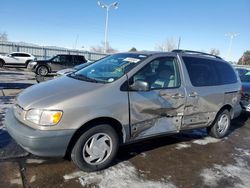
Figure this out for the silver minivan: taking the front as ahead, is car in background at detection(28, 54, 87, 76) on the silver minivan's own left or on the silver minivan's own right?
on the silver minivan's own right

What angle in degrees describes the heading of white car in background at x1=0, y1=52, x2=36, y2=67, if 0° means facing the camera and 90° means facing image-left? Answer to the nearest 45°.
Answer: approximately 90°

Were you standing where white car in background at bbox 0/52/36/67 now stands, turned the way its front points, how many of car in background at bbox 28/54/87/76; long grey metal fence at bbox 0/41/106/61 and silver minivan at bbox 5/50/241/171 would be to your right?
1

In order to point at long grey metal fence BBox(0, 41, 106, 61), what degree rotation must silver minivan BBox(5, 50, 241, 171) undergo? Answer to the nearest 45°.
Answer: approximately 135° to its right

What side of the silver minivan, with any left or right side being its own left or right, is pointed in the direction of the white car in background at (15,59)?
right

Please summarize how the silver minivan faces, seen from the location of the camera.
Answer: facing the viewer and to the left of the viewer

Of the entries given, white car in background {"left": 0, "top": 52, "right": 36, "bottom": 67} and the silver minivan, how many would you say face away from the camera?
0

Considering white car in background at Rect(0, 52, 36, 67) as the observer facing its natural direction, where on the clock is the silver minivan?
The silver minivan is roughly at 9 o'clock from the white car in background.
